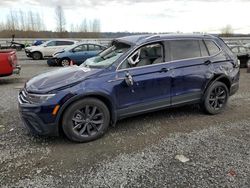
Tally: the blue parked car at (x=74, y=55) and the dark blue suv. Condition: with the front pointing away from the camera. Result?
0

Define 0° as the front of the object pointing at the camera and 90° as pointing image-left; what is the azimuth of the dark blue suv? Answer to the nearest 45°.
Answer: approximately 45°

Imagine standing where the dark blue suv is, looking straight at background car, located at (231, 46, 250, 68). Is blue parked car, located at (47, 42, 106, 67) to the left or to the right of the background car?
left

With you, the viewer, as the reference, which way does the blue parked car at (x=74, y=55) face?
facing the viewer and to the left of the viewer

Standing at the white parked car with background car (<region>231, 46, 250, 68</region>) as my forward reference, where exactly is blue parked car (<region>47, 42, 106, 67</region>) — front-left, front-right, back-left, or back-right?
front-right

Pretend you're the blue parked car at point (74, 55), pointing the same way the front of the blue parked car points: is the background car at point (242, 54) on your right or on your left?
on your left

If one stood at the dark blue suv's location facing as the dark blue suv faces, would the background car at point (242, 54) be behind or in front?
behind

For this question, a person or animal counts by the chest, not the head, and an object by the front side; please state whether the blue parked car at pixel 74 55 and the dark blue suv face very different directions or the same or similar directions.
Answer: same or similar directions

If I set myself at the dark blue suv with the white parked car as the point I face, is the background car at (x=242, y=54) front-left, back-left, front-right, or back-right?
front-right

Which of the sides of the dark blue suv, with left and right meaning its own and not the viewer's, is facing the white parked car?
right

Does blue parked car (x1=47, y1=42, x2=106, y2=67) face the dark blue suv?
no

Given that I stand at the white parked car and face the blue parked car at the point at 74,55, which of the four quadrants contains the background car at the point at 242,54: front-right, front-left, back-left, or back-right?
front-left

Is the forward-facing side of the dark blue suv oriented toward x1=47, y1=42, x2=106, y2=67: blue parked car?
no
